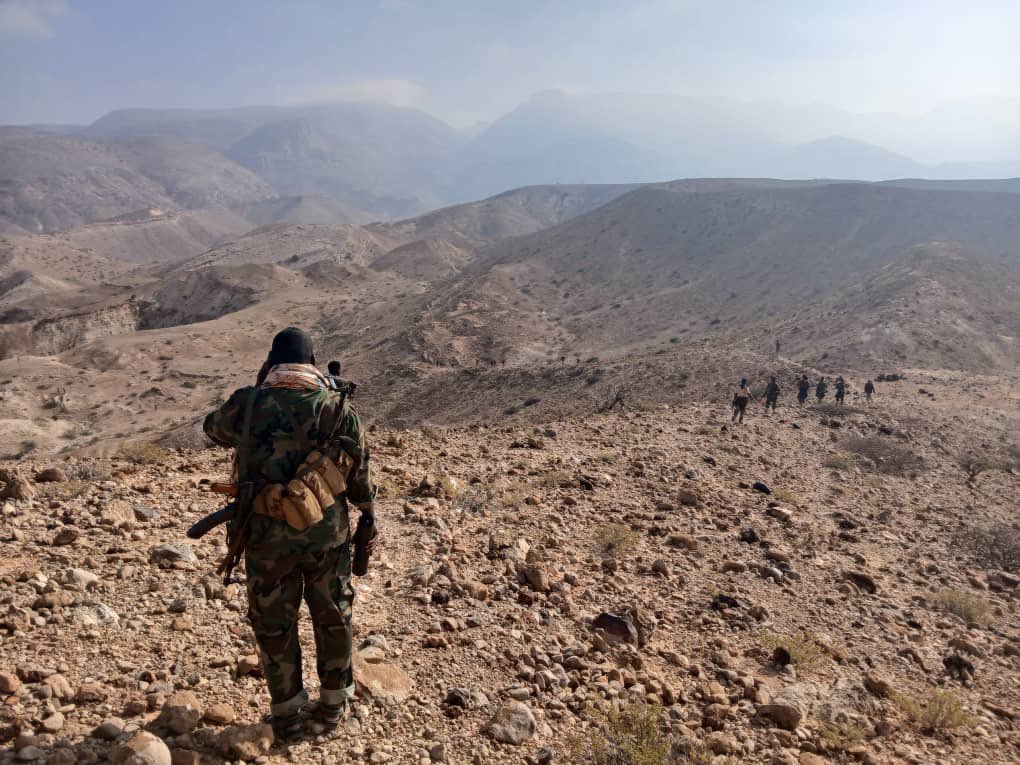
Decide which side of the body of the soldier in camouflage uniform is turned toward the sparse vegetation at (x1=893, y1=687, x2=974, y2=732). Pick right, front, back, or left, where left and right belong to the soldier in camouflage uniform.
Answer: right

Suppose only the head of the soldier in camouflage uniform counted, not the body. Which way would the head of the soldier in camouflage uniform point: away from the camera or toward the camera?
away from the camera

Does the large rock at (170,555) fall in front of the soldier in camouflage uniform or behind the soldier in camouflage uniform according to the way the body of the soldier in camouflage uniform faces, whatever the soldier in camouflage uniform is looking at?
in front

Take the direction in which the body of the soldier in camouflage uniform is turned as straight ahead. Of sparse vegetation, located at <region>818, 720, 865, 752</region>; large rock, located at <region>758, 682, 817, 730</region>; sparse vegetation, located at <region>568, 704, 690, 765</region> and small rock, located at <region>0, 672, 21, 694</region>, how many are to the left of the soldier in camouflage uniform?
1

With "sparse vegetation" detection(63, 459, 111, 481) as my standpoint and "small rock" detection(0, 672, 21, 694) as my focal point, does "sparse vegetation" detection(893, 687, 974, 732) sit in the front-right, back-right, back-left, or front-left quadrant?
front-left

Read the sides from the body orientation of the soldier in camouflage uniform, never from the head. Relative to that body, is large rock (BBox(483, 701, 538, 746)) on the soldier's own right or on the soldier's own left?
on the soldier's own right

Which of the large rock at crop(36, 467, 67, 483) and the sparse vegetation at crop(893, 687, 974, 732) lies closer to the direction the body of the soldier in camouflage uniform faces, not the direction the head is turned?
the large rock

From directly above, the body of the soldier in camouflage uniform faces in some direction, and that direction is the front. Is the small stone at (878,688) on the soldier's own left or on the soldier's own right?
on the soldier's own right

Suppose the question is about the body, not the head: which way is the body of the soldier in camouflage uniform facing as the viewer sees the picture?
away from the camera

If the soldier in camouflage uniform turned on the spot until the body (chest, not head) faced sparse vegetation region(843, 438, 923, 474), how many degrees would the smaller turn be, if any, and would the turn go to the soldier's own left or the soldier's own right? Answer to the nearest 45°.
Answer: approximately 45° to the soldier's own right
